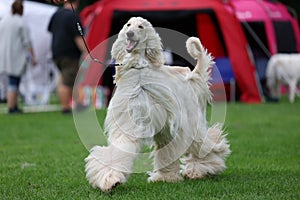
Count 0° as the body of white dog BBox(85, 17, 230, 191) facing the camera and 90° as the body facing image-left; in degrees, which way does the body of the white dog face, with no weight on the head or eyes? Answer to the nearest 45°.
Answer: approximately 45°

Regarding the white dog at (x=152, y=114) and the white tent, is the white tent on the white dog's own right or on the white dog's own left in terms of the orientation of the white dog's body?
on the white dog's own right

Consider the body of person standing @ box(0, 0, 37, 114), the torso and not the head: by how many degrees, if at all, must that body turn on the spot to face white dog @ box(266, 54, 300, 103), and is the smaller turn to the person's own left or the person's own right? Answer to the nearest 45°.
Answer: approximately 45° to the person's own right

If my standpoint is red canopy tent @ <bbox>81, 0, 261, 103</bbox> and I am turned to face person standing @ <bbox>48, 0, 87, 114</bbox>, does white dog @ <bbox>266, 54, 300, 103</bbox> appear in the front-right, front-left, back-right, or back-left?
back-left

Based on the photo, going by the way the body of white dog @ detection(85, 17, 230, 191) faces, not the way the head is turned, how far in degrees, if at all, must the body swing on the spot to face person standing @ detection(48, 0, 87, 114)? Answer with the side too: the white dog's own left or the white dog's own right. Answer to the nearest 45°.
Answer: approximately 135° to the white dog's own right

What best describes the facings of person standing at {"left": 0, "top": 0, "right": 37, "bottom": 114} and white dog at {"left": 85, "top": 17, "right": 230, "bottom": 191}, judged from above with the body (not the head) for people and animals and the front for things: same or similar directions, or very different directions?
very different directions

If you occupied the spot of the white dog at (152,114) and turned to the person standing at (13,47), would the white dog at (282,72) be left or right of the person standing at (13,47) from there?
right

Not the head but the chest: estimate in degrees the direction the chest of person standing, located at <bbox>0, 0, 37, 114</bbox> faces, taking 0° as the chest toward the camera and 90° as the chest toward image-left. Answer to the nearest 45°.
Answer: approximately 225°

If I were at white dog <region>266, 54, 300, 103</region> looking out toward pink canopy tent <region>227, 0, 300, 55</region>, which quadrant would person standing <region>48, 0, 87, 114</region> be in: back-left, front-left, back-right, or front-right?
back-left
